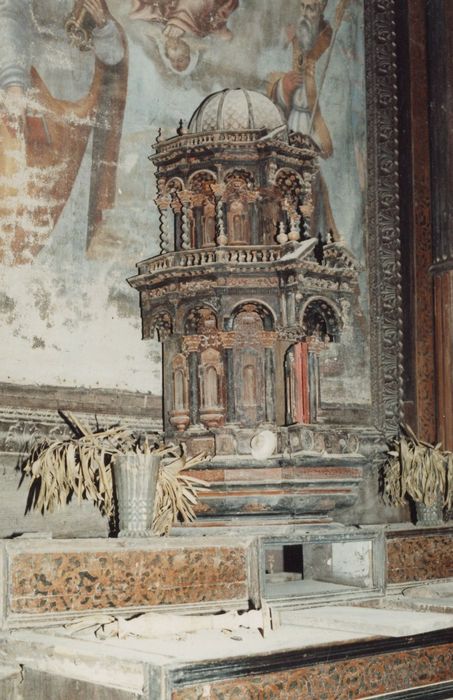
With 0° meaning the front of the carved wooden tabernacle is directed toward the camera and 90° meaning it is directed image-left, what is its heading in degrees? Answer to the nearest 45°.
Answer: approximately 315°
